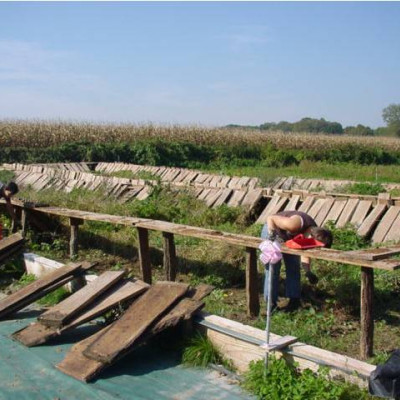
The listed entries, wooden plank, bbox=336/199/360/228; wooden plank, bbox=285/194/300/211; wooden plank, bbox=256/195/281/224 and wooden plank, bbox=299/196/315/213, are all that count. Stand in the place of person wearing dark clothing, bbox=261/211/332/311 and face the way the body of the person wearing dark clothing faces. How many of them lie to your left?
4

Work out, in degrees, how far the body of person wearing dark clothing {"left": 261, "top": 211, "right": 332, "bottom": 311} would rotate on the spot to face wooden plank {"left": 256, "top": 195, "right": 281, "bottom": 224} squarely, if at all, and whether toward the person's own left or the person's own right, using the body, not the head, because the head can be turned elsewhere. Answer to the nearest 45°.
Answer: approximately 90° to the person's own left

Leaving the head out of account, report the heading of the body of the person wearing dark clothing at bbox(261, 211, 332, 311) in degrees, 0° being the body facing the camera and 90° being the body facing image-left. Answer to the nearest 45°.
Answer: approximately 270°

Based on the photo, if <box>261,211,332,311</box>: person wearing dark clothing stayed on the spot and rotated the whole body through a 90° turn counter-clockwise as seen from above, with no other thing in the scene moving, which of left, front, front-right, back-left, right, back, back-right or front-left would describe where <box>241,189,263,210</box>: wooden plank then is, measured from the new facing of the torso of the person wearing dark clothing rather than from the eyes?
front

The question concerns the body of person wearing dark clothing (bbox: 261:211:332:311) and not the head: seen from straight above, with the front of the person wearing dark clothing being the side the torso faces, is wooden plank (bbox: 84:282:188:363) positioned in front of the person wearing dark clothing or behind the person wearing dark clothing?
behind

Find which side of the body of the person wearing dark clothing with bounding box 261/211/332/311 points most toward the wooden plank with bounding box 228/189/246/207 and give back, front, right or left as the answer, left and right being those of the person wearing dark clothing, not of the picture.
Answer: left
